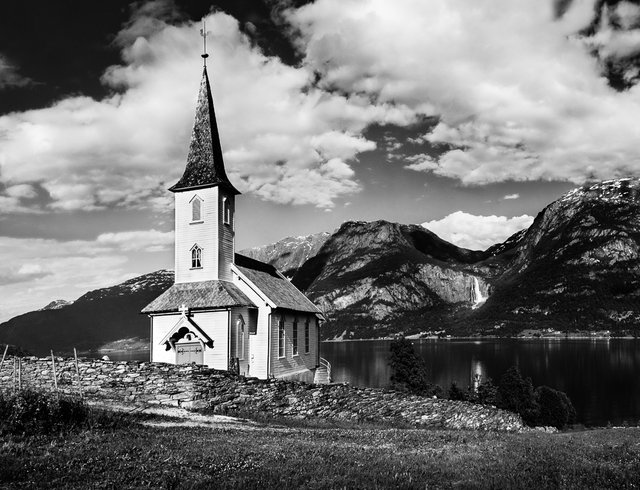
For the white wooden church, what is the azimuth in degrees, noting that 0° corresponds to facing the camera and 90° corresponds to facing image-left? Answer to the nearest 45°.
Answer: approximately 45°
